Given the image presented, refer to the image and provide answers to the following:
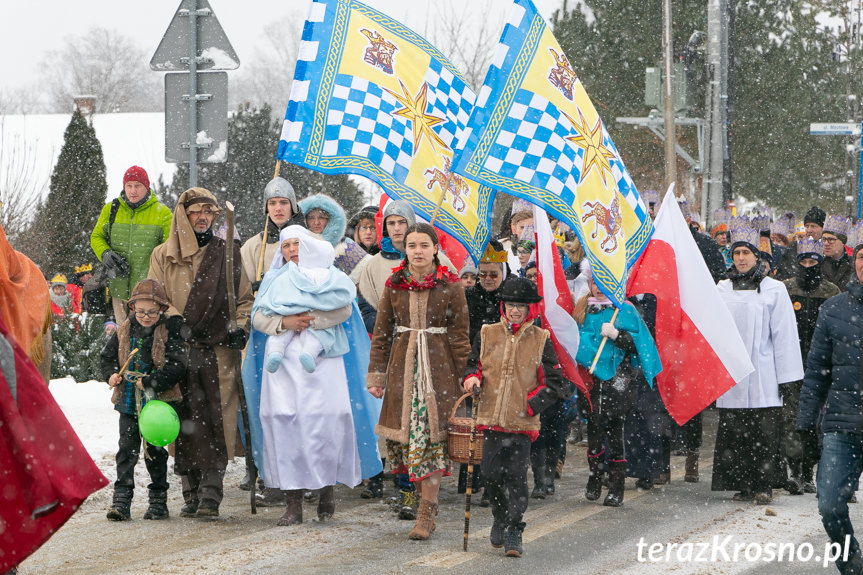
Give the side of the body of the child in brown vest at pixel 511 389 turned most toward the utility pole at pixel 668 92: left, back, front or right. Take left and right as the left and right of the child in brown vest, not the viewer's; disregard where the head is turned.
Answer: back

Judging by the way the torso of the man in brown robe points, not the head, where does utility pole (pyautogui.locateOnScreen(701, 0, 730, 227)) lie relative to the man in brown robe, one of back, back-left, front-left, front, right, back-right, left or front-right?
back-left

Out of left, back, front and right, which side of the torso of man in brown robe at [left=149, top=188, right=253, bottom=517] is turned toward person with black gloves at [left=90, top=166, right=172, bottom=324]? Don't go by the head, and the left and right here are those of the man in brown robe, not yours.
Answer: back

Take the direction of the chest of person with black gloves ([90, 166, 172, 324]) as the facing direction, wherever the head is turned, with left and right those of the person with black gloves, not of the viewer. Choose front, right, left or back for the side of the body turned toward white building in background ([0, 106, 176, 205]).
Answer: back

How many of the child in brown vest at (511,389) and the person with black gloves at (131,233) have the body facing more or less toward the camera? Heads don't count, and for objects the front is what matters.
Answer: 2

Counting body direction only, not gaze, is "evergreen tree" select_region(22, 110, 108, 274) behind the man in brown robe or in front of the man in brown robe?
behind

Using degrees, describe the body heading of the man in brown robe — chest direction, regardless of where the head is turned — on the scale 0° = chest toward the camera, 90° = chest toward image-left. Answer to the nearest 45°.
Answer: approximately 0°
